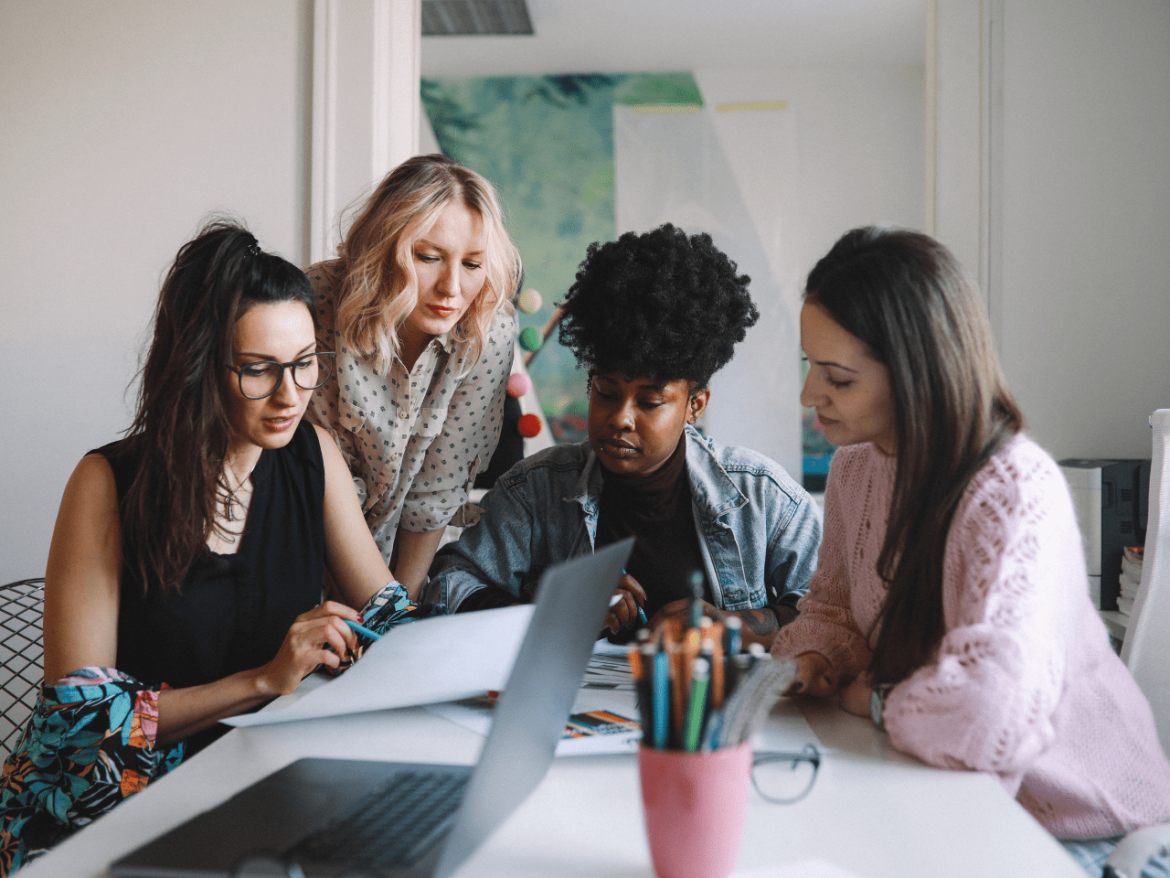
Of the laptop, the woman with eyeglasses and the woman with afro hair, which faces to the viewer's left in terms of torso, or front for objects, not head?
the laptop

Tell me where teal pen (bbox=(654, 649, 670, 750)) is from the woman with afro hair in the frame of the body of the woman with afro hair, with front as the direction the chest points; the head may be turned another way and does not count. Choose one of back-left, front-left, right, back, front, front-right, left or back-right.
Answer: front

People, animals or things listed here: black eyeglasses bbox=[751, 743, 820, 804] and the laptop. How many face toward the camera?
1

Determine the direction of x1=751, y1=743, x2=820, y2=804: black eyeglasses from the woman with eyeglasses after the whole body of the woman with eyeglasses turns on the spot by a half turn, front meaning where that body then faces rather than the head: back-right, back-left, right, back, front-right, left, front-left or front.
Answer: back

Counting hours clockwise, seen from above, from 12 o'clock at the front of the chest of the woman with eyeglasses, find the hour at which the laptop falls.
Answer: The laptop is roughly at 1 o'clock from the woman with eyeglasses.

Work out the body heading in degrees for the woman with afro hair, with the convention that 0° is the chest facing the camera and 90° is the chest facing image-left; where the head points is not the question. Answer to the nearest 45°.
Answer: approximately 0°

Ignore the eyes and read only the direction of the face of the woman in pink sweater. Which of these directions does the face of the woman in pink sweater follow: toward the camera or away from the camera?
toward the camera

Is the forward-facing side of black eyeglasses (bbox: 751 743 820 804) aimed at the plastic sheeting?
no

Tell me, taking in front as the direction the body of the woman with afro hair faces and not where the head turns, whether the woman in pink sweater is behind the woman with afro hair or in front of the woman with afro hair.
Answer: in front

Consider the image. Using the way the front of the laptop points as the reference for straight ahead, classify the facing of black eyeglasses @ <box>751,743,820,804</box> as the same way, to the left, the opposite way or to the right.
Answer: to the left

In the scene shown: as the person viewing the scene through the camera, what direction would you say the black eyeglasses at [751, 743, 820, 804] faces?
facing the viewer

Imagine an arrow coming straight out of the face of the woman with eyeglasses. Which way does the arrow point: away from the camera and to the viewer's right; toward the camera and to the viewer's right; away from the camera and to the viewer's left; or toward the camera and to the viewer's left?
toward the camera and to the viewer's right

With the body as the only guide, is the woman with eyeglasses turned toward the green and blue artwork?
no

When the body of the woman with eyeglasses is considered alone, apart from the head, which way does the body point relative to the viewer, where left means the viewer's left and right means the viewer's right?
facing the viewer and to the right of the viewer

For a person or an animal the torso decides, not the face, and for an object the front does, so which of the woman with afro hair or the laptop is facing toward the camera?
the woman with afro hair
